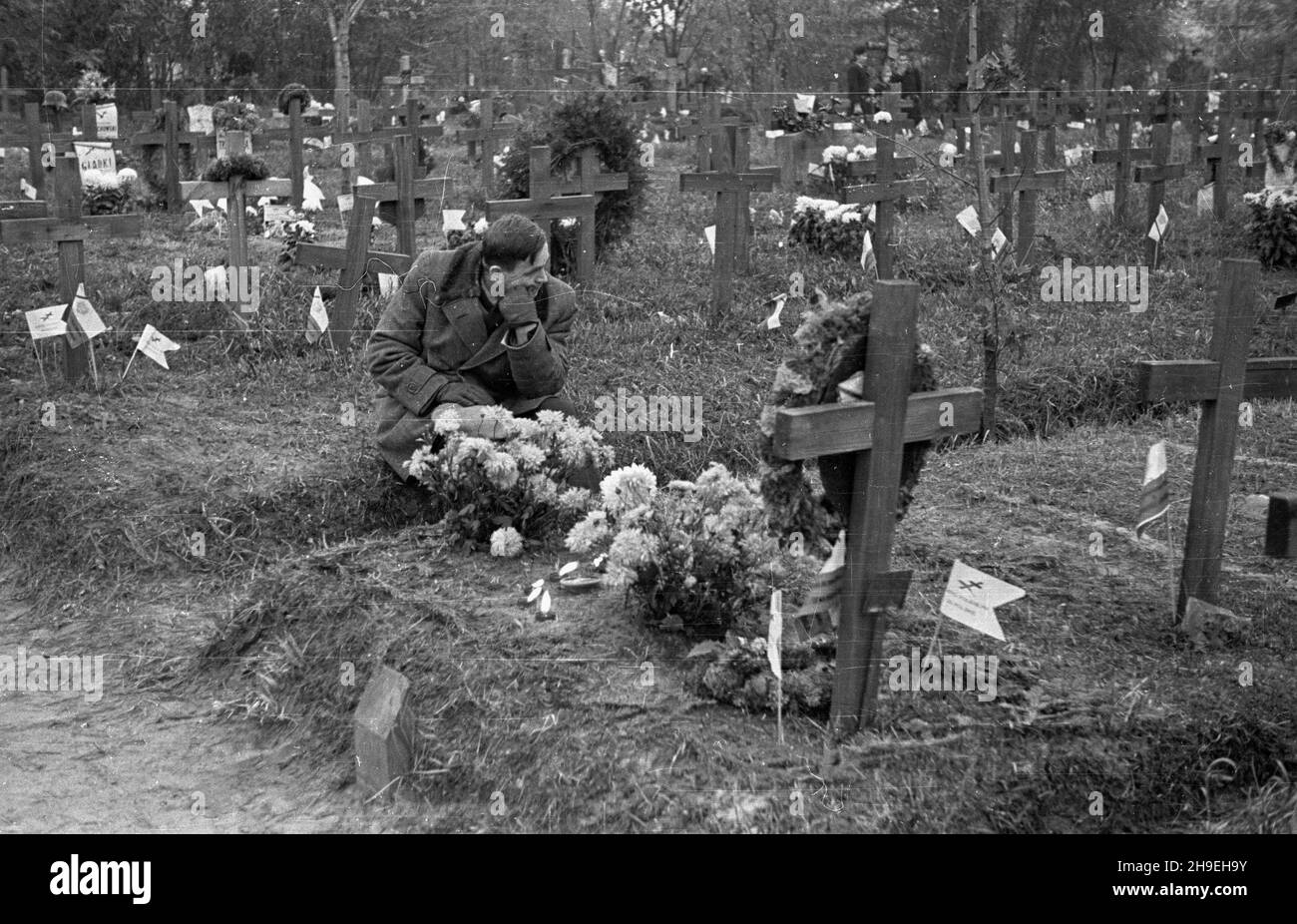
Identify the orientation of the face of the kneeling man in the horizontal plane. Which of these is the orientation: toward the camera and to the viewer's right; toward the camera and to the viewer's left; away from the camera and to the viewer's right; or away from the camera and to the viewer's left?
toward the camera and to the viewer's right

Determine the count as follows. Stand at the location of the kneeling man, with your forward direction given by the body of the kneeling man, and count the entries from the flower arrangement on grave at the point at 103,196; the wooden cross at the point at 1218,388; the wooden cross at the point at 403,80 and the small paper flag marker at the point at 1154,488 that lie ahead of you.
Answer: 2

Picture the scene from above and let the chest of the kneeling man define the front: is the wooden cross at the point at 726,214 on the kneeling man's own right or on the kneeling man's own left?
on the kneeling man's own left

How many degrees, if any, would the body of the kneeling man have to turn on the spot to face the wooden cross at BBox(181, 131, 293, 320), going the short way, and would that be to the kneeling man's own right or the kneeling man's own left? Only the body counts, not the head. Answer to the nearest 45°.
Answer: approximately 135° to the kneeling man's own left

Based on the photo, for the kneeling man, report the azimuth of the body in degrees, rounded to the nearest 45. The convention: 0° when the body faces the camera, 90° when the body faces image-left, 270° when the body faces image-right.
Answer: approximately 315°

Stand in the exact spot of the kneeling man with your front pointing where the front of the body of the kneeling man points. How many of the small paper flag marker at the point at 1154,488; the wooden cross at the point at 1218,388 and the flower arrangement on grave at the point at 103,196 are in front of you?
2

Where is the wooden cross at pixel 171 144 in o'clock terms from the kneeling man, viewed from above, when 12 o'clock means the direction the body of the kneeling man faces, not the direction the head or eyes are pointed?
The wooden cross is roughly at 7 o'clock from the kneeling man.

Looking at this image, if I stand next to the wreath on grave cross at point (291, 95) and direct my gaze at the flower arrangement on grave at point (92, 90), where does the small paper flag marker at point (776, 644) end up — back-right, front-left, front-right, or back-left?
back-left

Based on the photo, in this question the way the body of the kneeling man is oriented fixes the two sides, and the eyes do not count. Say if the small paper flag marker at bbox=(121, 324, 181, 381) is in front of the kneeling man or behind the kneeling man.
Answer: behind

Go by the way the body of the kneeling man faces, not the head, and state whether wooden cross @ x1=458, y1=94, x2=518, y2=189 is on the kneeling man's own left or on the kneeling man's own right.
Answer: on the kneeling man's own left

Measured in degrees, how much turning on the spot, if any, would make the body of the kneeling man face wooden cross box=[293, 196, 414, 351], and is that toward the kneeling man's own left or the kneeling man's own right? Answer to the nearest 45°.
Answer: approximately 135° to the kneeling man's own left

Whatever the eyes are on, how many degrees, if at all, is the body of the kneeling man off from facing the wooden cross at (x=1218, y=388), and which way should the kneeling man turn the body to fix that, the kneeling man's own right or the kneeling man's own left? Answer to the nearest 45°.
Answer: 0° — they already face it

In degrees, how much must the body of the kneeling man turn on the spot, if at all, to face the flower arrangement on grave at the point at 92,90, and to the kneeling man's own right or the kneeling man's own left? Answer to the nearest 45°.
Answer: approximately 135° to the kneeling man's own left
